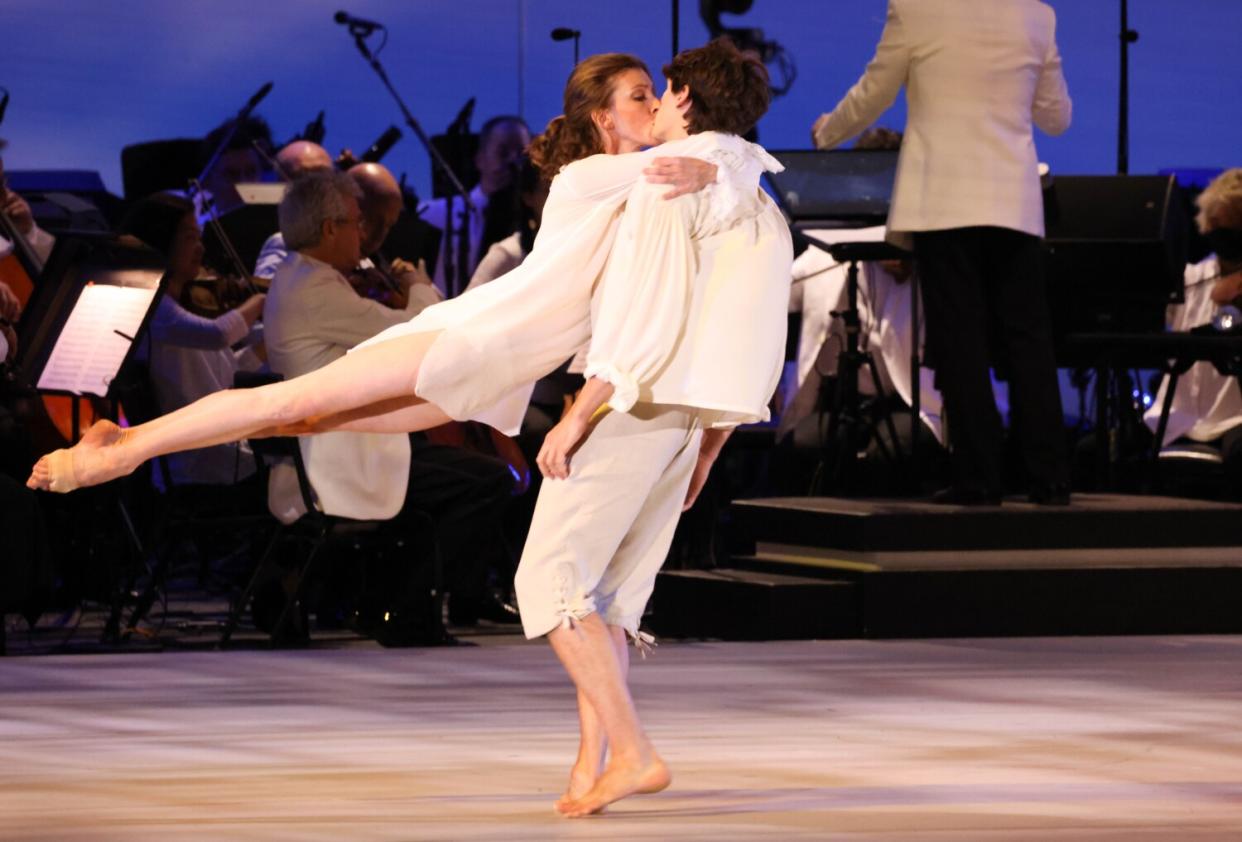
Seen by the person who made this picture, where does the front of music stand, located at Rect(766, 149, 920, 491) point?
facing the viewer

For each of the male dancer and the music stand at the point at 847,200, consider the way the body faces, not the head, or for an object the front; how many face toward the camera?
1

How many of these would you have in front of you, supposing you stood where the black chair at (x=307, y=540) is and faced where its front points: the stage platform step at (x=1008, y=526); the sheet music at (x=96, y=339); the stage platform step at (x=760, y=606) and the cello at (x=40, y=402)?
2

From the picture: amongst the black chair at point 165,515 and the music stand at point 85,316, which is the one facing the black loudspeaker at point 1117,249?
the black chair

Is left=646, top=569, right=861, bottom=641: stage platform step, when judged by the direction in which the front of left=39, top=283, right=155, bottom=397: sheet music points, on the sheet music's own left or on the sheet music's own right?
on the sheet music's own left

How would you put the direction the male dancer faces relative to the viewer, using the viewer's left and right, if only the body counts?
facing away from the viewer and to the left of the viewer

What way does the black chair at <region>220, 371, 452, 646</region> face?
to the viewer's right

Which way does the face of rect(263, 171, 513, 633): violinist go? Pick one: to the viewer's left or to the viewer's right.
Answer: to the viewer's right

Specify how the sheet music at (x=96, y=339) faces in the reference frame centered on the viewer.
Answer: facing the viewer and to the left of the viewer

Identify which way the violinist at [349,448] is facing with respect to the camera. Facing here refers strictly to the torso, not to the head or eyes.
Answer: to the viewer's right

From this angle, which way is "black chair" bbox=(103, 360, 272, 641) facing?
to the viewer's right

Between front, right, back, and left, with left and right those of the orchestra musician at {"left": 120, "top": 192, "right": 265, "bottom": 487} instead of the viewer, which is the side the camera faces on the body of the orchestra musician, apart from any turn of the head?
right
